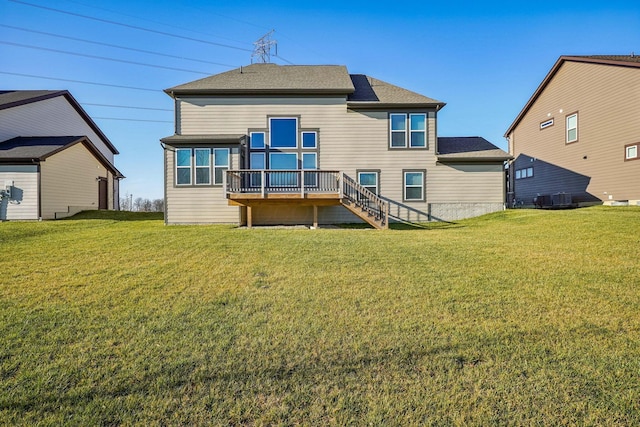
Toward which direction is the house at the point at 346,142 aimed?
away from the camera

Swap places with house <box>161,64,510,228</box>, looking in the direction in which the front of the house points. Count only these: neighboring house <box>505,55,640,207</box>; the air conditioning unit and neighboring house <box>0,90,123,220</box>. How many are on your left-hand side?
1

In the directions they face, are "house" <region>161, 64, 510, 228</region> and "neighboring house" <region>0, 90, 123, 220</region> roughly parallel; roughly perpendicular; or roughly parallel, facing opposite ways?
roughly parallel

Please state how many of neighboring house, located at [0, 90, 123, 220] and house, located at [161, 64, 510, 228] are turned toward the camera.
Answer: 0

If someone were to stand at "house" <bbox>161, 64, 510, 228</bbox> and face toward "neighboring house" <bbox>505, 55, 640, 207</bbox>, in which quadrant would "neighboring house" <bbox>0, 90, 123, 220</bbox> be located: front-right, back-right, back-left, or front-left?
back-left

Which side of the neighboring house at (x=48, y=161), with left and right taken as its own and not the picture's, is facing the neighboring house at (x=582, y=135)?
right

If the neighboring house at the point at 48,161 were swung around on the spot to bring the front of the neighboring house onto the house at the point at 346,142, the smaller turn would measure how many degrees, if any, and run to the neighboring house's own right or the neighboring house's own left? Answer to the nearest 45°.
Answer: approximately 90° to the neighboring house's own right

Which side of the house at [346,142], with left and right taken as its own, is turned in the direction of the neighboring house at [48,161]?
left

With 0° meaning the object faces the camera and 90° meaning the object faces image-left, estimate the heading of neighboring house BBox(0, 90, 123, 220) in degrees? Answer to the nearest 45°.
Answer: approximately 225°

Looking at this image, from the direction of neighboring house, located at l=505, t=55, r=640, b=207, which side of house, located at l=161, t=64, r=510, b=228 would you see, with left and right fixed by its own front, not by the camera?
right

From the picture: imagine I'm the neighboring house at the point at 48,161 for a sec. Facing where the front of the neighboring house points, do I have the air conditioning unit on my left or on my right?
on my right
